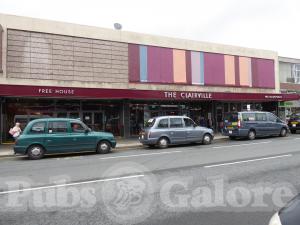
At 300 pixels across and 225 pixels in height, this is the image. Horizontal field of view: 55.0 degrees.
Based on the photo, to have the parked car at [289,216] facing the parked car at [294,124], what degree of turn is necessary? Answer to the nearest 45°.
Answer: approximately 135° to its right

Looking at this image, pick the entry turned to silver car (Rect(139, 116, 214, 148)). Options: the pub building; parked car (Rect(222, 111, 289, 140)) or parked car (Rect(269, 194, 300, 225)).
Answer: the pub building

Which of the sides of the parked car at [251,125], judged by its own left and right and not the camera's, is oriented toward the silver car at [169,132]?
back

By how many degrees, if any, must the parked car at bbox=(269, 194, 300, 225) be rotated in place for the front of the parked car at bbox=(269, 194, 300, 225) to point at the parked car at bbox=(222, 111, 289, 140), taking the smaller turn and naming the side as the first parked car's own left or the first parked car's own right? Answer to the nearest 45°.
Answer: approximately 135° to the first parked car's own right

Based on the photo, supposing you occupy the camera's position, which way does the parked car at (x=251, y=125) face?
facing away from the viewer and to the right of the viewer

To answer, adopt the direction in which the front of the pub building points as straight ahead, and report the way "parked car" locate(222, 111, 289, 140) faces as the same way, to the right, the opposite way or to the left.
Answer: to the left

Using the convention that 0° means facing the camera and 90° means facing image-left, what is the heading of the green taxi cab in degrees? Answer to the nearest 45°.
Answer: approximately 270°

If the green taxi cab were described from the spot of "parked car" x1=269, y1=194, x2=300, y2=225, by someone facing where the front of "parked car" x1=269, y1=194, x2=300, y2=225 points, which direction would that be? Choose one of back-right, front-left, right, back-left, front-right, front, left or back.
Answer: right

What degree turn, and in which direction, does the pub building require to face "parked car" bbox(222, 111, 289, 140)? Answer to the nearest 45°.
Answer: approximately 45° to its left

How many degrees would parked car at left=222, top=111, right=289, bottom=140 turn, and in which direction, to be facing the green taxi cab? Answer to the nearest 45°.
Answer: approximately 180°

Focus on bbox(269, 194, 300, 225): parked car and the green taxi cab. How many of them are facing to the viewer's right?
1

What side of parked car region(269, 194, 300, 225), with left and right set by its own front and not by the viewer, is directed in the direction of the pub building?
right
